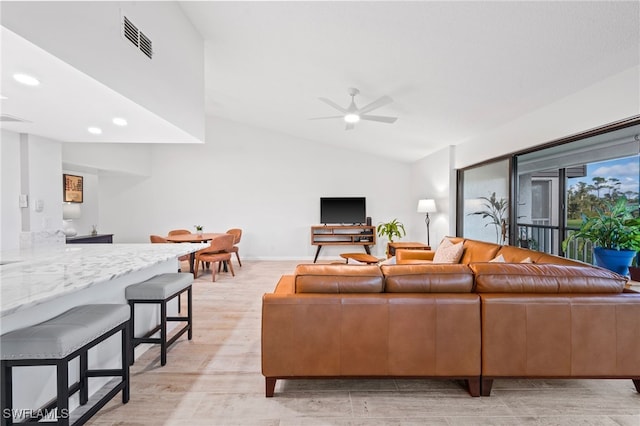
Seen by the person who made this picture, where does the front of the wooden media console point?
facing the viewer

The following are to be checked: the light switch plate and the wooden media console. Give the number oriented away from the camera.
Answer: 0

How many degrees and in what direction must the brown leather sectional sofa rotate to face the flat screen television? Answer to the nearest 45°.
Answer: approximately 45° to its left

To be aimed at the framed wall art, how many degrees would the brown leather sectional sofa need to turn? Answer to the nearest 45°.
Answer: approximately 90° to its left

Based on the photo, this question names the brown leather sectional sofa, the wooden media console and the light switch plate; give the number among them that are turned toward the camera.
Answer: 2

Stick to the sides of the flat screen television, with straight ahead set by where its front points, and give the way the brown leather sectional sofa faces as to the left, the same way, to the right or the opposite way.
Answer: the opposite way

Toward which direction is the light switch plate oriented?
toward the camera

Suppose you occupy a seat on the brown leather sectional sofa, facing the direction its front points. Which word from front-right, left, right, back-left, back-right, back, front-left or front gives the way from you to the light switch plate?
left

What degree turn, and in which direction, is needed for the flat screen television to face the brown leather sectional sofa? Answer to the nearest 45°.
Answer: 0° — it already faces it

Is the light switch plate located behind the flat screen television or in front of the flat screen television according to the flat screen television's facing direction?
in front

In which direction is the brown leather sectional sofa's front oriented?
away from the camera

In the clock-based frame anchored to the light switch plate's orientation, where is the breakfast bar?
The breakfast bar is roughly at 12 o'clock from the light switch plate.

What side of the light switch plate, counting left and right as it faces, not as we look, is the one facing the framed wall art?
back

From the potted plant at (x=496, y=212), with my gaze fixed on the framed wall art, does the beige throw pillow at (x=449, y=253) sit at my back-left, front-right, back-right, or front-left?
front-left
